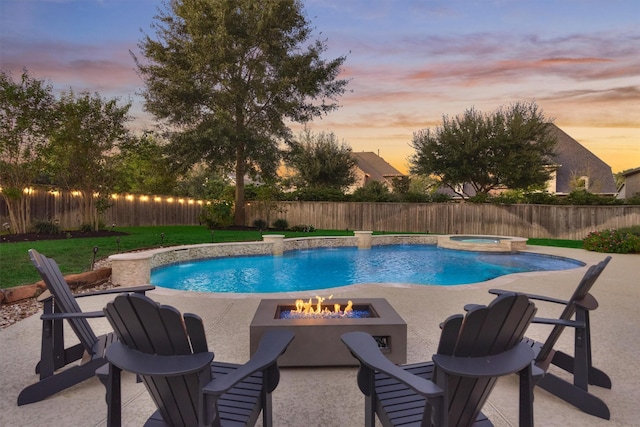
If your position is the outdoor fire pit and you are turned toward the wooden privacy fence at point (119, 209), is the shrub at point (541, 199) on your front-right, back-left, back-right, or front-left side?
front-right

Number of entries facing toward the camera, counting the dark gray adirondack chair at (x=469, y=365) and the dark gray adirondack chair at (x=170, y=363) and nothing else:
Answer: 0

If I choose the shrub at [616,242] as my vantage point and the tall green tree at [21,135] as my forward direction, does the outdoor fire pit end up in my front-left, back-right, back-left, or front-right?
front-left

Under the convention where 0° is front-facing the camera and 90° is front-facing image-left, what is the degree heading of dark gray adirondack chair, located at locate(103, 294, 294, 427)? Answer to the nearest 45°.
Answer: approximately 225°

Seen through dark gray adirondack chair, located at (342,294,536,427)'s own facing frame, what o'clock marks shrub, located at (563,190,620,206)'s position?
The shrub is roughly at 2 o'clock from the dark gray adirondack chair.

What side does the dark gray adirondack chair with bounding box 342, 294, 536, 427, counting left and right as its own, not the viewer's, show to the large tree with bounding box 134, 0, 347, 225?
front

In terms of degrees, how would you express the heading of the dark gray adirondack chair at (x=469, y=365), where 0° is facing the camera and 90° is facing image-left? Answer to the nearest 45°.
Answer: approximately 135°

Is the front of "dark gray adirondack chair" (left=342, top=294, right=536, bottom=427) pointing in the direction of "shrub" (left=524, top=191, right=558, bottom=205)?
no

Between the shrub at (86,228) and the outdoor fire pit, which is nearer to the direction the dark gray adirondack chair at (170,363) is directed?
the outdoor fire pit

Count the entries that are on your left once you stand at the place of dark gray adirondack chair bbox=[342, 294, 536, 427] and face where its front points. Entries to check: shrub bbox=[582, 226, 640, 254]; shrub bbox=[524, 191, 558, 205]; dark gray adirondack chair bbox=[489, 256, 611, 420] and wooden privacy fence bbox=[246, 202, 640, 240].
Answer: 0

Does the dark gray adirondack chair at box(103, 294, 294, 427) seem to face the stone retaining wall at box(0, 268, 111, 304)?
no

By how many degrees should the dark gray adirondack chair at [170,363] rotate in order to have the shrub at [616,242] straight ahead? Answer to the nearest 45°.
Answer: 0° — it already faces it

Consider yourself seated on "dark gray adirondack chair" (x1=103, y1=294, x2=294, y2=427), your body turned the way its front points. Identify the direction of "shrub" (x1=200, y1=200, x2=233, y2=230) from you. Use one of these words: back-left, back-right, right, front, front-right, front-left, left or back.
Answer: front-left

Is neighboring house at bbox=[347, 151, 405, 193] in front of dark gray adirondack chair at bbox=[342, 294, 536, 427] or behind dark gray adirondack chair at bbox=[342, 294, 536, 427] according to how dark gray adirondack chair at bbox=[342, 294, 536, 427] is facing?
in front

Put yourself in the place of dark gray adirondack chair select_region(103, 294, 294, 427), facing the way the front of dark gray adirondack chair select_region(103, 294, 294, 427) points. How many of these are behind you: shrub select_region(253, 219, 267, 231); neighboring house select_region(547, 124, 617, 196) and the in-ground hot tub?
0

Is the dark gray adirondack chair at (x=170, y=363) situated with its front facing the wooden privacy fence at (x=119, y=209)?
no

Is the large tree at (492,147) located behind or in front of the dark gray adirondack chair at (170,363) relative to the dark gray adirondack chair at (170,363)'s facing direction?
in front

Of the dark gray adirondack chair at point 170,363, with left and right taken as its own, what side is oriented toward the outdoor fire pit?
front

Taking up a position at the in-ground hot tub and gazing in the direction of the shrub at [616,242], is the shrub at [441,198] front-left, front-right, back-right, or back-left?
back-left

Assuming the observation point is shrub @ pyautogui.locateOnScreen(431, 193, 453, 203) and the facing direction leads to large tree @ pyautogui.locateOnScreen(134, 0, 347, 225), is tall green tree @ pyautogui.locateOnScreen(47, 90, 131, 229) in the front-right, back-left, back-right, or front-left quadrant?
front-left
